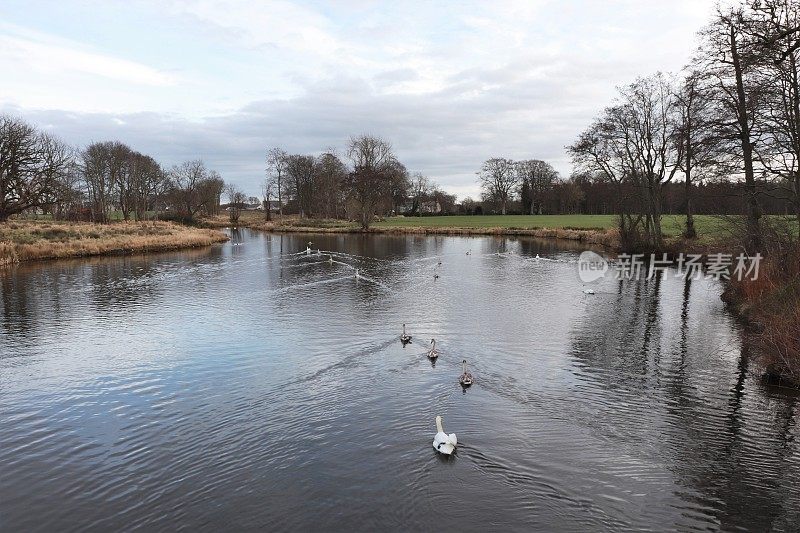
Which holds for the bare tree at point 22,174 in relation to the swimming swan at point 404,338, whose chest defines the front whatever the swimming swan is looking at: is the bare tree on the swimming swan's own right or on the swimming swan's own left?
on the swimming swan's own left

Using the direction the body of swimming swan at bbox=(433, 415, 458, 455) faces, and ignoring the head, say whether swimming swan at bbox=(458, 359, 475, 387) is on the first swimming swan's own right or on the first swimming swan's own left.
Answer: on the first swimming swan's own right

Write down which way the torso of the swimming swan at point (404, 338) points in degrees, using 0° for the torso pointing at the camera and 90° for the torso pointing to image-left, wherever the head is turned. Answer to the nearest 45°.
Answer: approximately 180°

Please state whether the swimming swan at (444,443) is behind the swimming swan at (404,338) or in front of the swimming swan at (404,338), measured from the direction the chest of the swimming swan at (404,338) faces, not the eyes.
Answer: behind

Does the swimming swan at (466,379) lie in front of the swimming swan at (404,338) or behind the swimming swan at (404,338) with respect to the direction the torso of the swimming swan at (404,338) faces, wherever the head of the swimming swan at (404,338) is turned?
behind

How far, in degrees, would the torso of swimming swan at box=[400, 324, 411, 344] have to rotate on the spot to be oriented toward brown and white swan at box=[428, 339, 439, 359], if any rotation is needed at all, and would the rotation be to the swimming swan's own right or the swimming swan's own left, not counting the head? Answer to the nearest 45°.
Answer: approximately 135° to the swimming swan's own right

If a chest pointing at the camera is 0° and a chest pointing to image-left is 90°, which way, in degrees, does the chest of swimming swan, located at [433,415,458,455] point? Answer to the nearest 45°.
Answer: approximately 135°

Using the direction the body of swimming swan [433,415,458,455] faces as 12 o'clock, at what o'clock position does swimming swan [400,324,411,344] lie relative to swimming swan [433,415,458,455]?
swimming swan [400,324,411,344] is roughly at 1 o'clock from swimming swan [433,415,458,455].
